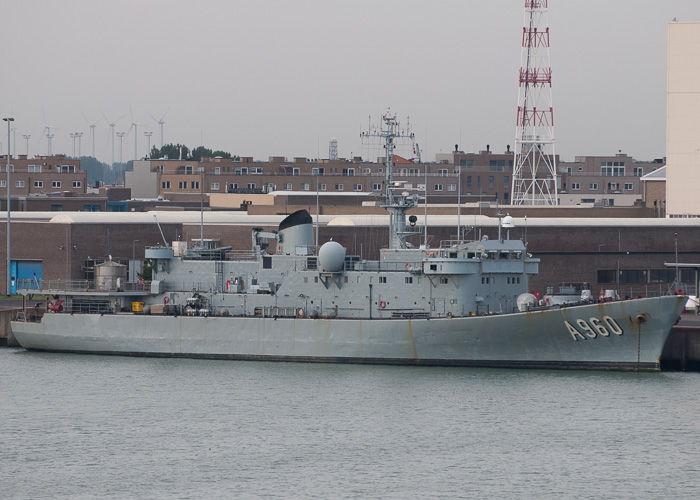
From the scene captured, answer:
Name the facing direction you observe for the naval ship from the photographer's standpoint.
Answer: facing the viewer and to the right of the viewer

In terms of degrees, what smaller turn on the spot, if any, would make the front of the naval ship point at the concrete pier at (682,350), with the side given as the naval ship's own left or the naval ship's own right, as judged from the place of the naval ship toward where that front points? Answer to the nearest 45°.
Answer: approximately 45° to the naval ship's own left
